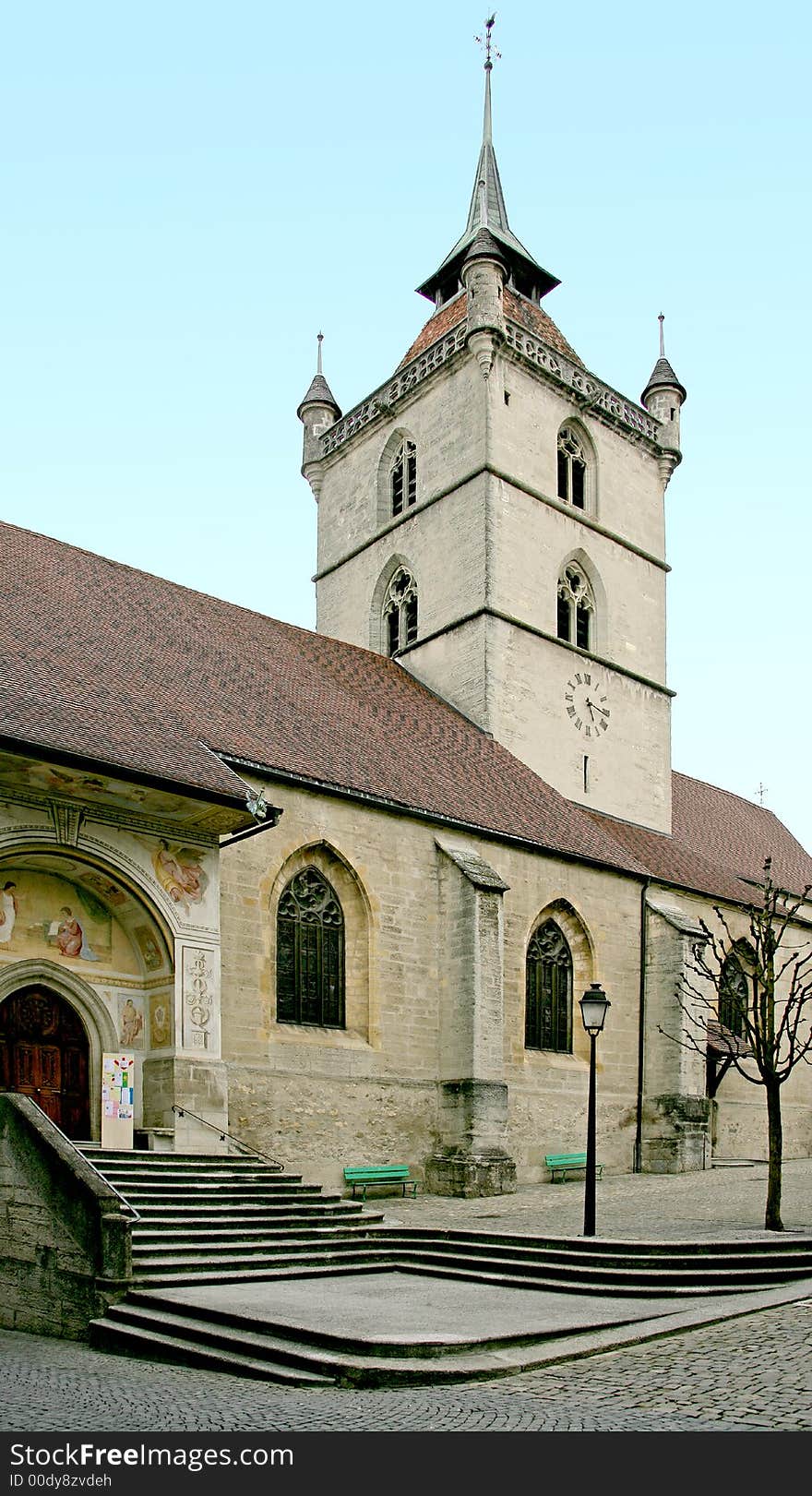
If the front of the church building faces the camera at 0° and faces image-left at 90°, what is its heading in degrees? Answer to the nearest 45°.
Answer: approximately 315°

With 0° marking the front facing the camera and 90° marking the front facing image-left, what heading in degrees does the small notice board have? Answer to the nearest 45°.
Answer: approximately 0°
